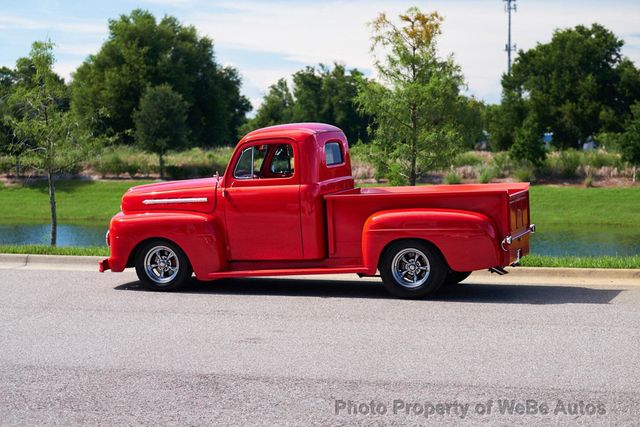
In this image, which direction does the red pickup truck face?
to the viewer's left

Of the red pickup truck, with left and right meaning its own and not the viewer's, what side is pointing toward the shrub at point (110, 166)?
right

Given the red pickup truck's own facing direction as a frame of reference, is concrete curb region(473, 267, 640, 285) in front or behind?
behind

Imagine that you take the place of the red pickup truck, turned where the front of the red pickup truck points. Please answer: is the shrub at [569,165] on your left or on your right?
on your right

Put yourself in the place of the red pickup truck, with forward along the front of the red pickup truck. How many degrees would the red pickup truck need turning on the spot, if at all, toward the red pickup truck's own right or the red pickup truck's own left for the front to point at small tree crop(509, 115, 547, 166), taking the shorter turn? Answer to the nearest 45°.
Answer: approximately 90° to the red pickup truck's own right

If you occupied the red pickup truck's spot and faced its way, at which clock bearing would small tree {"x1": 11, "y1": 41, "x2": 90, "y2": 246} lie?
The small tree is roughly at 2 o'clock from the red pickup truck.

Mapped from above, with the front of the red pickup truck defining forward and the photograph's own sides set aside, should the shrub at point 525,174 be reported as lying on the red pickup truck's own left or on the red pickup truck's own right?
on the red pickup truck's own right

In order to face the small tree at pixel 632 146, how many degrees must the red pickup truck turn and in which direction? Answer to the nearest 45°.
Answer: approximately 135° to its right

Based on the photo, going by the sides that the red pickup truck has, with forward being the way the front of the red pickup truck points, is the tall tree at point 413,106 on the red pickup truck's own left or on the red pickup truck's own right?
on the red pickup truck's own right

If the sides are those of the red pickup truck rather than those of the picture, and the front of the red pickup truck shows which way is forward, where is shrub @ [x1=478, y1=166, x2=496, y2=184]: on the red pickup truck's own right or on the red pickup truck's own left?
on the red pickup truck's own right
